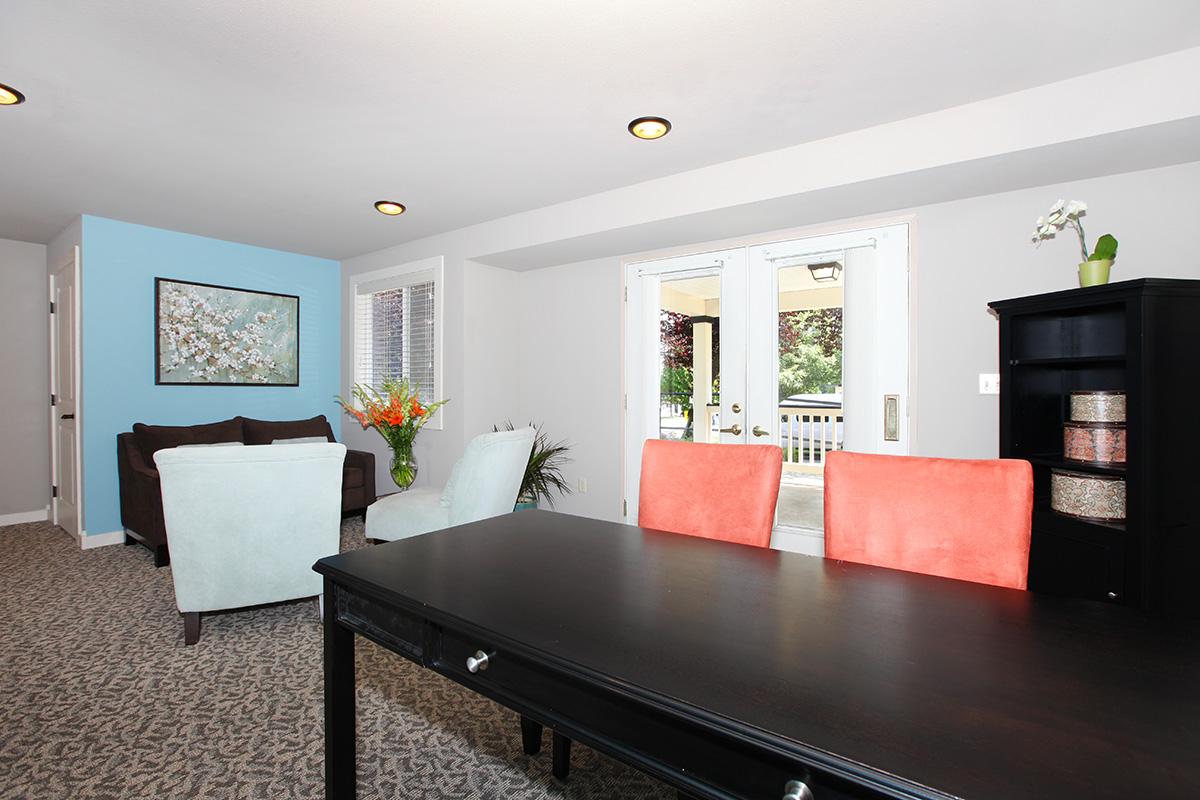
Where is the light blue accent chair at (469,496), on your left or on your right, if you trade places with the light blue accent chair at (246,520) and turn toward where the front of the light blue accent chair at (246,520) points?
on your right

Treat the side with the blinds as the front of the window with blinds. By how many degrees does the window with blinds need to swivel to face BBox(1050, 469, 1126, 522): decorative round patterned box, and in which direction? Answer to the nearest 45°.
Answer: approximately 90° to its left

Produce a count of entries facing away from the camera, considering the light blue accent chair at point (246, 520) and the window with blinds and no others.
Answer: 1

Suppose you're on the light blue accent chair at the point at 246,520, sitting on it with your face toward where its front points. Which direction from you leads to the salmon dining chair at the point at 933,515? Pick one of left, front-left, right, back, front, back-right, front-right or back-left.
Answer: back-right

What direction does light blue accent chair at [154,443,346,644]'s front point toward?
away from the camera

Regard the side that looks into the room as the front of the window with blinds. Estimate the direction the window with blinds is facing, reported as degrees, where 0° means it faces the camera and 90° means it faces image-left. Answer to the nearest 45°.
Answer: approximately 45°

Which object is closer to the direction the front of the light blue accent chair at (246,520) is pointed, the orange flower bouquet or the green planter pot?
the orange flower bouquet

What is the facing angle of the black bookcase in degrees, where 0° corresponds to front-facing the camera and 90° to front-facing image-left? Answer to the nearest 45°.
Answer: approximately 45°

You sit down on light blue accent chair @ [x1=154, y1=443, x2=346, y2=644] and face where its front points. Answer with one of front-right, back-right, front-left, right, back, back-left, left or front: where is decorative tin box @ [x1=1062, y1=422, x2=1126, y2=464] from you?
back-right

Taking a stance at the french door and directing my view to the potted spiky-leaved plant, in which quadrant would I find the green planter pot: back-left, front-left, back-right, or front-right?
back-left

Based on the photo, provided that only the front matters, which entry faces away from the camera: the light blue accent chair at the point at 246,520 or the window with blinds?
the light blue accent chair

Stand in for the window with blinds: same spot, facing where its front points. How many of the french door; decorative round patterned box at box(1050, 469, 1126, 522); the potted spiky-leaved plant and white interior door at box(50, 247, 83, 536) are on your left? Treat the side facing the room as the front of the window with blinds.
3
